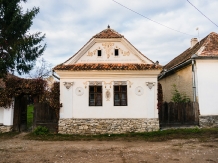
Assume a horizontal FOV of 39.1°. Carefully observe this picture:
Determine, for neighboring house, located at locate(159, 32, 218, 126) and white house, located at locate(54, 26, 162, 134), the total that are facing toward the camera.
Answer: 2

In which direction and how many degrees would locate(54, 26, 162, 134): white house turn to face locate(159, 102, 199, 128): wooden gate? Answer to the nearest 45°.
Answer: approximately 90° to its left

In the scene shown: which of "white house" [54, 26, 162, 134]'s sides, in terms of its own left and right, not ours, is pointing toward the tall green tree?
right

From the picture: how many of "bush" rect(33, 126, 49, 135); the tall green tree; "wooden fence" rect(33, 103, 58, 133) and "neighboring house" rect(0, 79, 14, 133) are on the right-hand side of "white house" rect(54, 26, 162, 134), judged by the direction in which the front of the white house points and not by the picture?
4

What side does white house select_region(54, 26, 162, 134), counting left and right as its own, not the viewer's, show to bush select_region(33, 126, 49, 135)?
right

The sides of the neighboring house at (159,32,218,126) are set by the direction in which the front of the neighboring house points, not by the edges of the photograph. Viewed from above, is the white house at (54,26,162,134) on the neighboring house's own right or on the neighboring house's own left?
on the neighboring house's own right

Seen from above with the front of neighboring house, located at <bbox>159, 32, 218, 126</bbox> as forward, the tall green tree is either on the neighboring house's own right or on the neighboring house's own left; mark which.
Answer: on the neighboring house's own right

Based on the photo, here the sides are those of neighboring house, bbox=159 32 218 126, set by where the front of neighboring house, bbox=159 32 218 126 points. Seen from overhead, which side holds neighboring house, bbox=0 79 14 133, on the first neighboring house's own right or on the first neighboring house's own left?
on the first neighboring house's own right

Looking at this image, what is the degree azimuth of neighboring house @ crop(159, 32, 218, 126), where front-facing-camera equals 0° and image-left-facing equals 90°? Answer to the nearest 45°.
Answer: approximately 0°

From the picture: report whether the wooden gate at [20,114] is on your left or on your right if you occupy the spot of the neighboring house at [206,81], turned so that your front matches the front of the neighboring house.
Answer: on your right

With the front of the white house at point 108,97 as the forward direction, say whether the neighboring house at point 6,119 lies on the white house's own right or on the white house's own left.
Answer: on the white house's own right

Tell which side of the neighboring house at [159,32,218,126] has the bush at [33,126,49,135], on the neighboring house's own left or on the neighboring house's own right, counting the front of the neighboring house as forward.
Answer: on the neighboring house's own right
